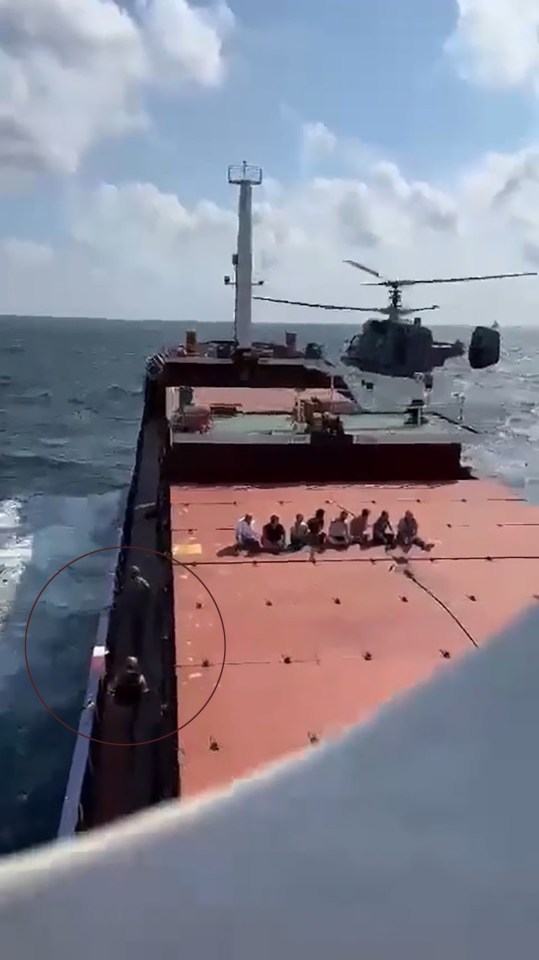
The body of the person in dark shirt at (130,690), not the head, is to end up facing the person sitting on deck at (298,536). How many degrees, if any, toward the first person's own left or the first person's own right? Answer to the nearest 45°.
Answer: approximately 45° to the first person's own right

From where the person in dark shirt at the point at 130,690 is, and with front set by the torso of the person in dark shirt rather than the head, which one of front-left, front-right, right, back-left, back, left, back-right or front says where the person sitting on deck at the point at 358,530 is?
front-right

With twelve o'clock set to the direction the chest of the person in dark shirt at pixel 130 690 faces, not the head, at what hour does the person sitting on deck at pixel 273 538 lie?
The person sitting on deck is roughly at 1 o'clock from the person in dark shirt.

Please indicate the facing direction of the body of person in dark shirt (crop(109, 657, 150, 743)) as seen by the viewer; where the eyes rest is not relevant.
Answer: away from the camera
